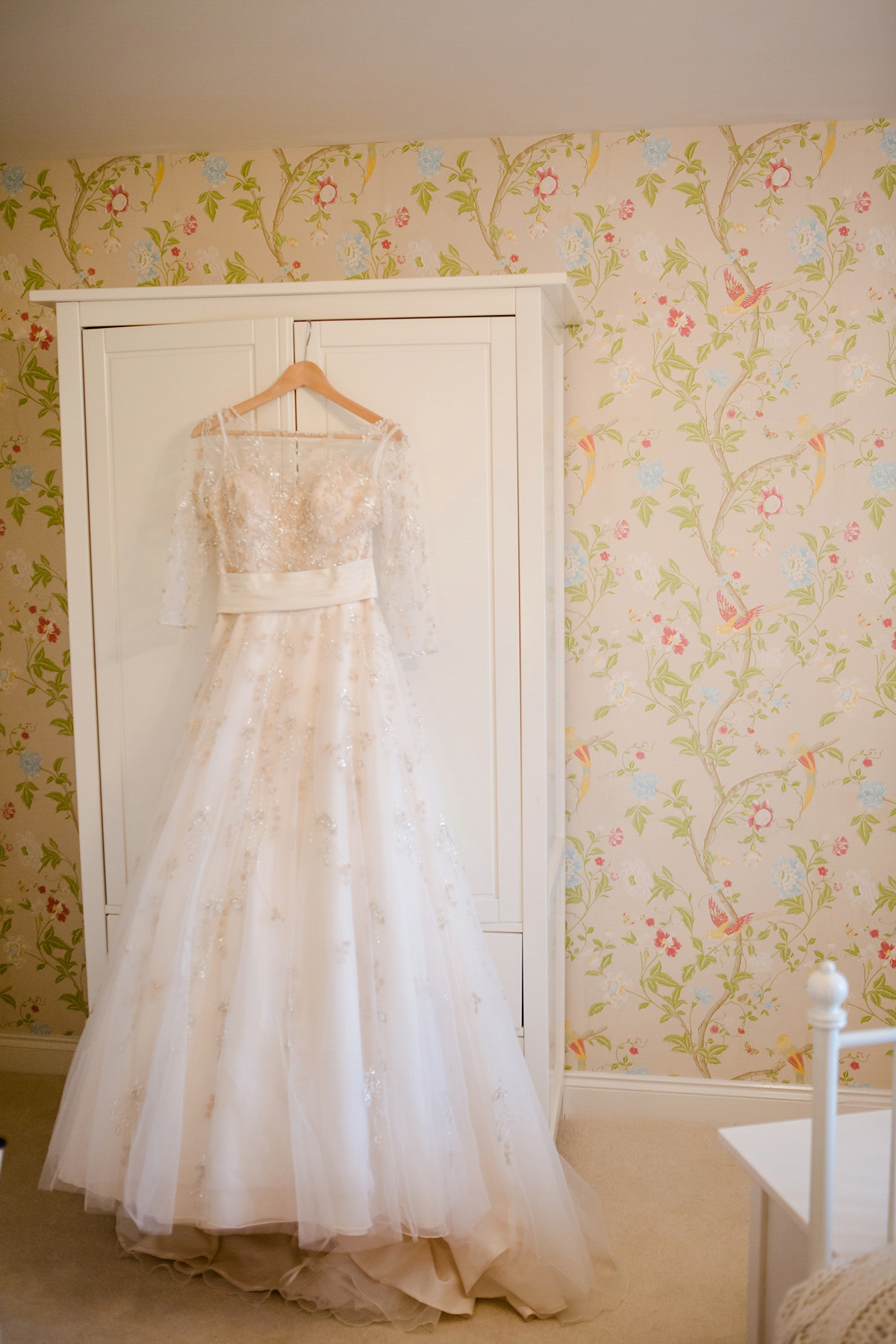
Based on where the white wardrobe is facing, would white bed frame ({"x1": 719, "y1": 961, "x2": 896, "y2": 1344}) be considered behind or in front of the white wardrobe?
in front

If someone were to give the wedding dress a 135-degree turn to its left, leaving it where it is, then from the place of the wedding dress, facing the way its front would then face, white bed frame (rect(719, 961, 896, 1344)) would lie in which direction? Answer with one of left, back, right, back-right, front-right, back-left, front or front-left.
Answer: right

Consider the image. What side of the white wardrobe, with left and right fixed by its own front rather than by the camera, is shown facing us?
front

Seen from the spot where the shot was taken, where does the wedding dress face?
facing the viewer

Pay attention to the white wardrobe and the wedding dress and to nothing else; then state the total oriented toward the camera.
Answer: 2
